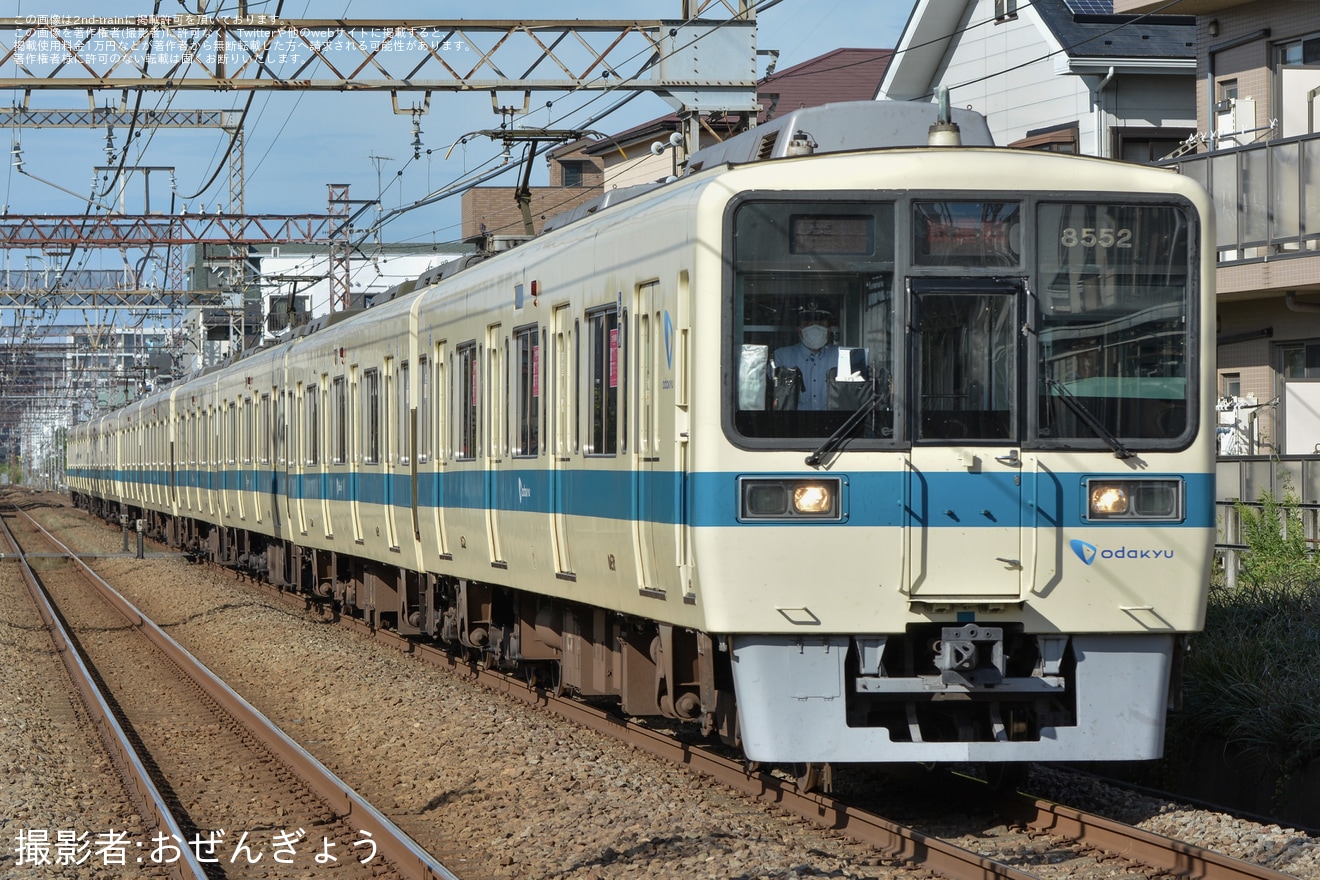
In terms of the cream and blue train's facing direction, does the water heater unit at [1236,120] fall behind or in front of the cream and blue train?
behind

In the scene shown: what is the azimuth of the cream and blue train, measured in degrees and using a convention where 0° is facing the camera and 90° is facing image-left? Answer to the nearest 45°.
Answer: approximately 0°

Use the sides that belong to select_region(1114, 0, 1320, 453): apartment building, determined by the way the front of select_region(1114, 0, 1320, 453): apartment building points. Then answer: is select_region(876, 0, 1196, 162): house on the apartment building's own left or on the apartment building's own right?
on the apartment building's own right

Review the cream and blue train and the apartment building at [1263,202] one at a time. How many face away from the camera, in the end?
0

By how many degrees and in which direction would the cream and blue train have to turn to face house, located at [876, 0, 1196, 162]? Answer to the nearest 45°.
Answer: approximately 180°

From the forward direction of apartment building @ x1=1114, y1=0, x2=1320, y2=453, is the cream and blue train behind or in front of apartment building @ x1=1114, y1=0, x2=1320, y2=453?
in front

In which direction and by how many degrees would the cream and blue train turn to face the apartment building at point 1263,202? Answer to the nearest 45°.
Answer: approximately 135° to its left
